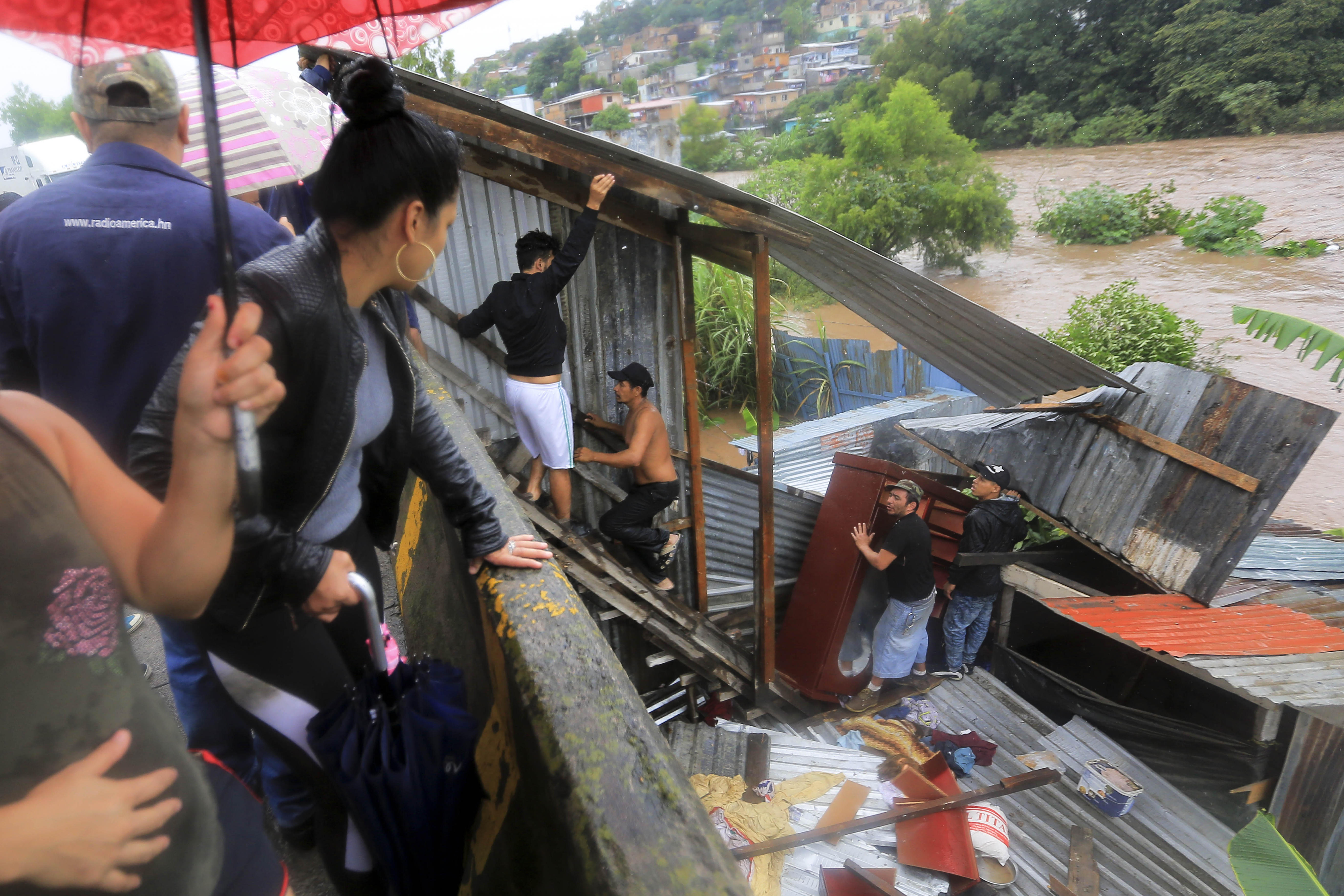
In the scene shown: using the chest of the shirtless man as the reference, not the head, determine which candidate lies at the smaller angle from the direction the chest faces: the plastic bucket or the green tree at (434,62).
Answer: the green tree

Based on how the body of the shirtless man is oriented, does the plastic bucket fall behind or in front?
behind

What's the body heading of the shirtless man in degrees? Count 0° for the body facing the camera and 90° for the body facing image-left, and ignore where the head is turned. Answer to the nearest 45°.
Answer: approximately 90°

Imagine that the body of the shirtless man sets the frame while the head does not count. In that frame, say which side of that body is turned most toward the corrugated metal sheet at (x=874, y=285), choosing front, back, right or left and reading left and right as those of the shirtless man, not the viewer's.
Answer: back

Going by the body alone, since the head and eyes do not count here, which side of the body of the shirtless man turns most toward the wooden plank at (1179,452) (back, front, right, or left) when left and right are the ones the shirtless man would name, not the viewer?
back

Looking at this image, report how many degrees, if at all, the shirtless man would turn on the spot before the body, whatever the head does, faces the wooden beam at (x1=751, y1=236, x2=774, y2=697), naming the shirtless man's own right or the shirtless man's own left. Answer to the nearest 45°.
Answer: approximately 135° to the shirtless man's own left
